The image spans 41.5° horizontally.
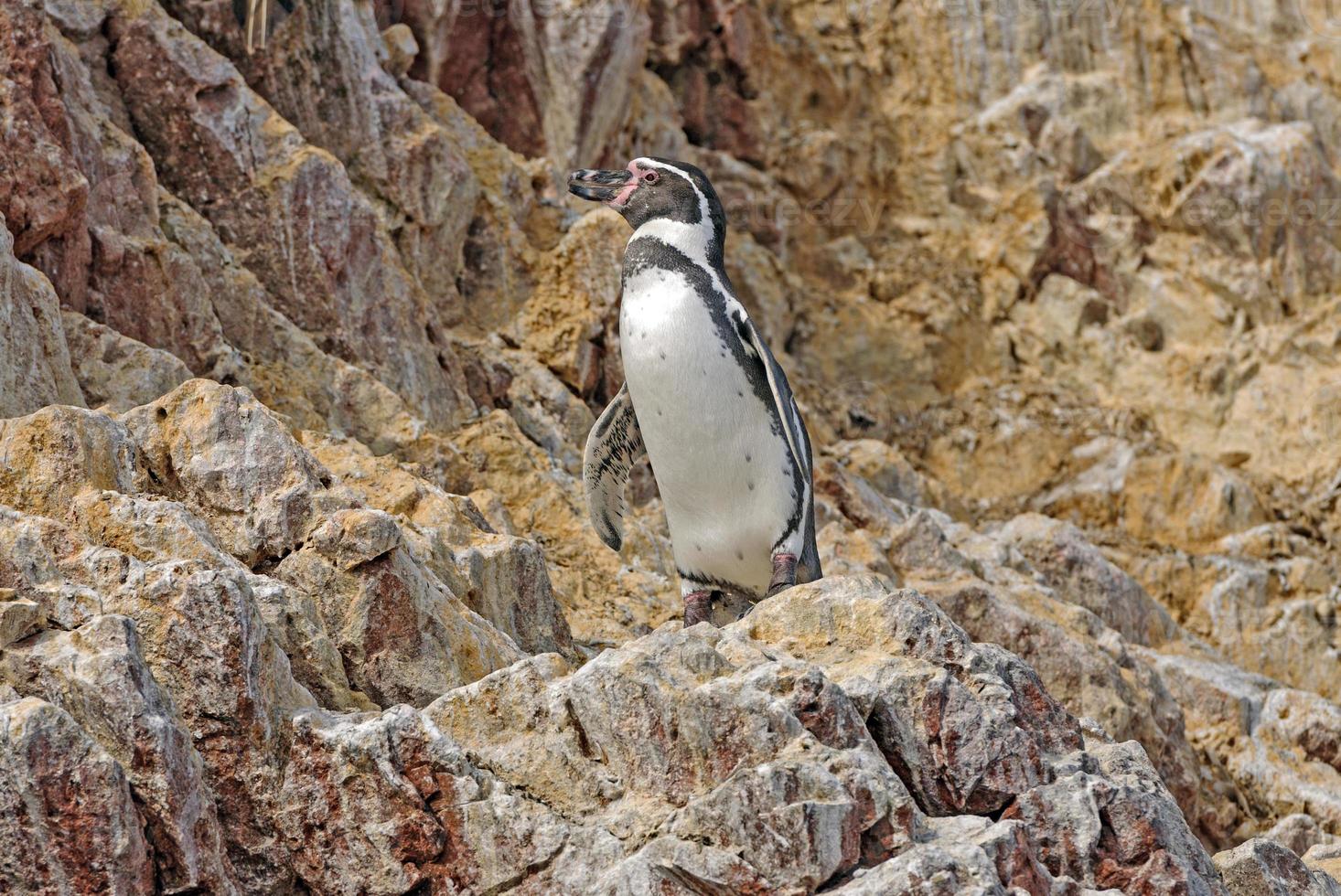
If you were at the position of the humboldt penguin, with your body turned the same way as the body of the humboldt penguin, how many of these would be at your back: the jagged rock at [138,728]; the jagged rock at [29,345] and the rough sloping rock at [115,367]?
0

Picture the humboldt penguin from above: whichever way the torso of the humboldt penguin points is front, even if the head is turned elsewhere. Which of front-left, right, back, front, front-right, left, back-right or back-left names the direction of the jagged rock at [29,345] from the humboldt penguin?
front-right

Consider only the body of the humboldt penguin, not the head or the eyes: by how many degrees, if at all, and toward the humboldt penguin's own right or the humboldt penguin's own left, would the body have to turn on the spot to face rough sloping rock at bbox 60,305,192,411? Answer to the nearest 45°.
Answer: approximately 45° to the humboldt penguin's own right

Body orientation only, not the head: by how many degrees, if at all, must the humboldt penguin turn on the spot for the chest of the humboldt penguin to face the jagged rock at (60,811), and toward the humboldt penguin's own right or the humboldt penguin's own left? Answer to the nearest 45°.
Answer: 0° — it already faces it

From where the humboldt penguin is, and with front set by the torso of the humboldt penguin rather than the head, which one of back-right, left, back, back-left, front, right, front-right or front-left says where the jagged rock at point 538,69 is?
back-right

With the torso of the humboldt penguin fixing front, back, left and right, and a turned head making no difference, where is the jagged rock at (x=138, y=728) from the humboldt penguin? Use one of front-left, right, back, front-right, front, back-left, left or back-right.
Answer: front

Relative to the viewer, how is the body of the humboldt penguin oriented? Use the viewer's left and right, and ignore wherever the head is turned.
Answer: facing the viewer and to the left of the viewer

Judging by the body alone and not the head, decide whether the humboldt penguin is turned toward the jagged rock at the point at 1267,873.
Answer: no

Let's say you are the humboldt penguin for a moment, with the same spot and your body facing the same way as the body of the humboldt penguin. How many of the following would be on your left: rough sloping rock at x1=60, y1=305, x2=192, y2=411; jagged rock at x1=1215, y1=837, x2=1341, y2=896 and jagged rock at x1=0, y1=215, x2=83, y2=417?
1

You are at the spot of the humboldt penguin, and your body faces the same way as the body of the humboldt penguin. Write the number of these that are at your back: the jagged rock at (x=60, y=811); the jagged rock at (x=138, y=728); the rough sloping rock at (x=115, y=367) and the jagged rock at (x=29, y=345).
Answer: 0
